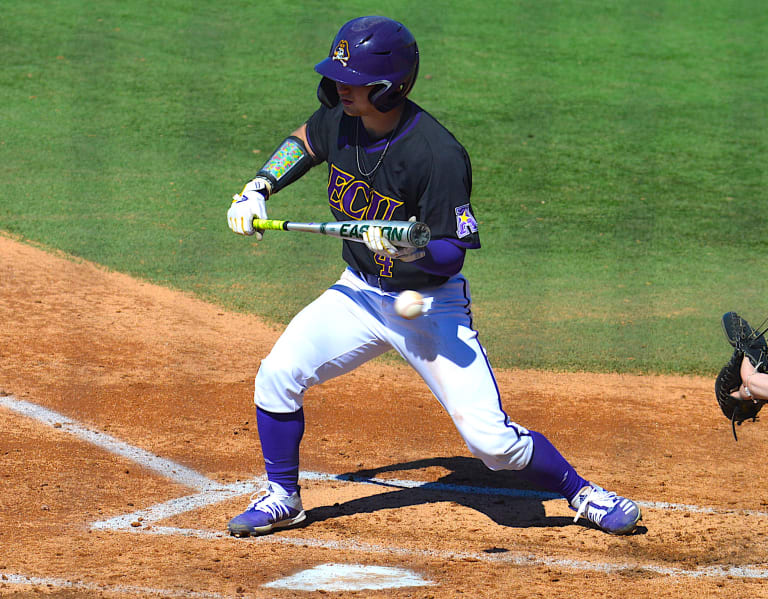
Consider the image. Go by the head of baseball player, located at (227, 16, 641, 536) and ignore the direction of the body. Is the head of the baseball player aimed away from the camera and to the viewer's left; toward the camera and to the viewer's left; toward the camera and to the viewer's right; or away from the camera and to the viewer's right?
toward the camera and to the viewer's left

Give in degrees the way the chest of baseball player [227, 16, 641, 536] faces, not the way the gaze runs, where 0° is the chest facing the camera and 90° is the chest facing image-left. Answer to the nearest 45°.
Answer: approximately 45°
